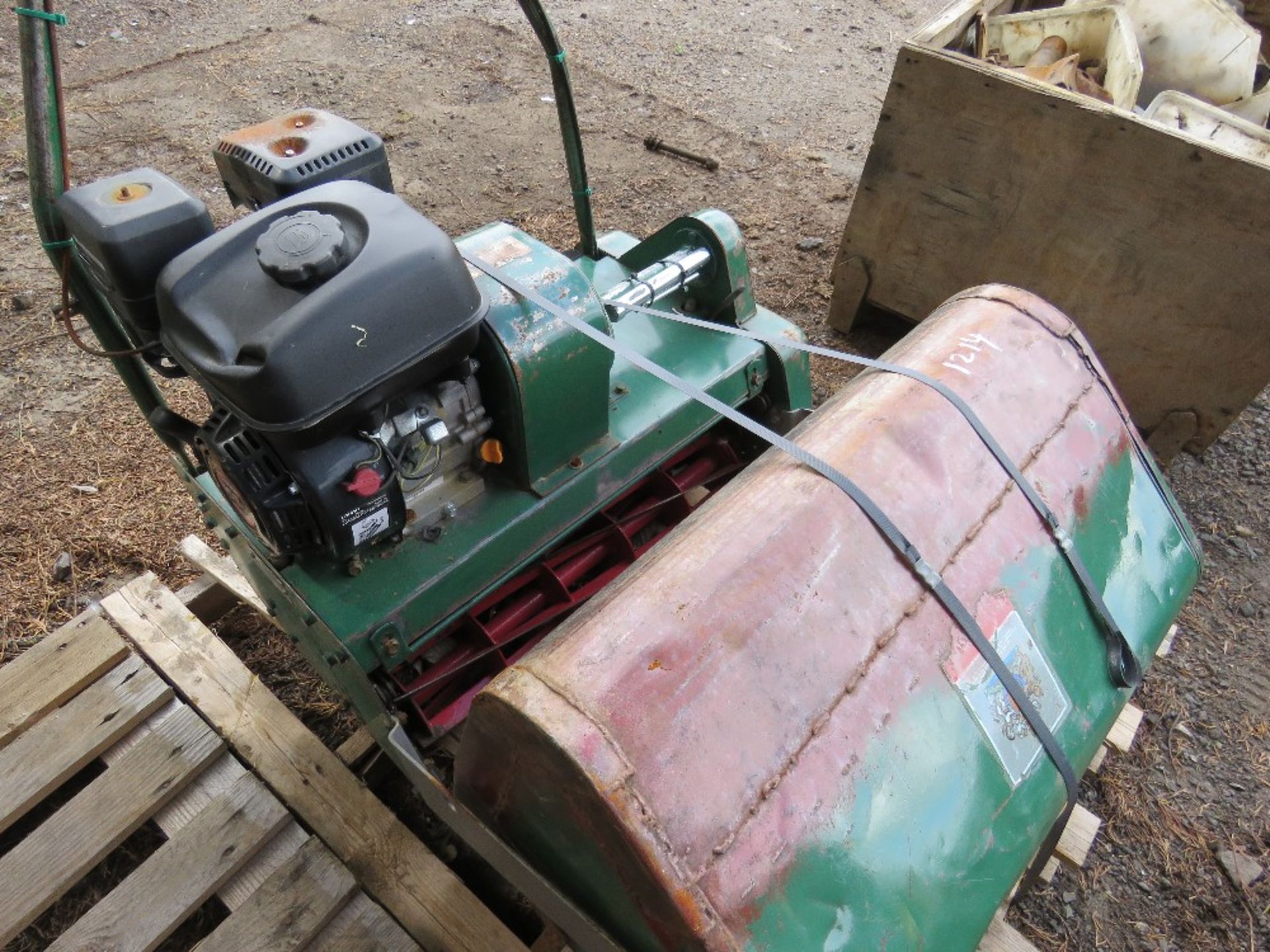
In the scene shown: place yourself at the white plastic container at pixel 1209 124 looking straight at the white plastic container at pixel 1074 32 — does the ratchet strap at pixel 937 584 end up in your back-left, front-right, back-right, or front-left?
back-left

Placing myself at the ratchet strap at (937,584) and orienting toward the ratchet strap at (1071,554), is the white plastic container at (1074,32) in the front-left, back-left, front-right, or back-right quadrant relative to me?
front-left

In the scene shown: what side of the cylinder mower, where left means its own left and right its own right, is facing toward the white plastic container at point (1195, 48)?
left

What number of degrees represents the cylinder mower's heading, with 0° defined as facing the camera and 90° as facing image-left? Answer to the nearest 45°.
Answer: approximately 315°

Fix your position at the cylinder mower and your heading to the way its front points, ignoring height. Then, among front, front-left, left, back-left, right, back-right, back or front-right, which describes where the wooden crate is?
left

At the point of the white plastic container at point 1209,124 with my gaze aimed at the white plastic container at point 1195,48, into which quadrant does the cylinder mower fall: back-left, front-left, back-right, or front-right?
back-left

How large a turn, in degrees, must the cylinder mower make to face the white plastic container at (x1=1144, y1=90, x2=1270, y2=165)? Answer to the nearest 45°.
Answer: approximately 90° to its left

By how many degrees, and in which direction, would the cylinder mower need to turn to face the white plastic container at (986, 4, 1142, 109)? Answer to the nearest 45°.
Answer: approximately 90° to its left

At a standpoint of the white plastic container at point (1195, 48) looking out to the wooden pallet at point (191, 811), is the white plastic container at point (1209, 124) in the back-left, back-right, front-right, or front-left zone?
front-left

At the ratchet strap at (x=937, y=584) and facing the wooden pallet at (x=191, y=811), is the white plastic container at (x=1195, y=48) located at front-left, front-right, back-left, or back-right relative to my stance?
back-right
